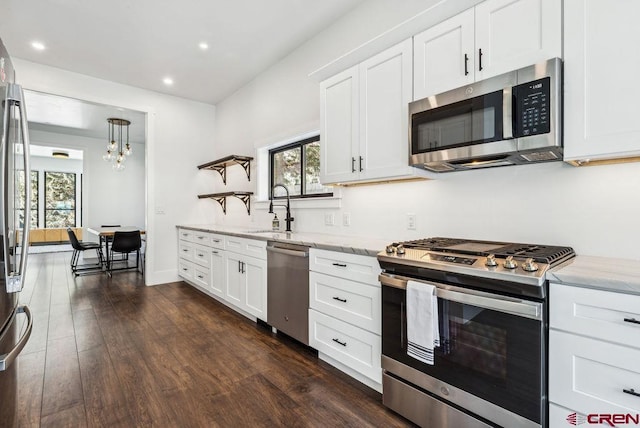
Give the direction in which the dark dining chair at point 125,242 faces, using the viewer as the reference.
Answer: facing away from the viewer

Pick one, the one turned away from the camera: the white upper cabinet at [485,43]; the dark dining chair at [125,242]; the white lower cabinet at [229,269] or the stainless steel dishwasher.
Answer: the dark dining chair

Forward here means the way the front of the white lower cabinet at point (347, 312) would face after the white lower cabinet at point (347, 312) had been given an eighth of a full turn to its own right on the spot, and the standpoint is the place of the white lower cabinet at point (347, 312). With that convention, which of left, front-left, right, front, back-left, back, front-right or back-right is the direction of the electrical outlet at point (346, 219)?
right

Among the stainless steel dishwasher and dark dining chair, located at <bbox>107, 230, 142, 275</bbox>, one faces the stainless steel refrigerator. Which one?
the stainless steel dishwasher

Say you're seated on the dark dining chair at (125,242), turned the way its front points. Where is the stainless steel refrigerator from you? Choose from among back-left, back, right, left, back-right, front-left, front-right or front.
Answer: back

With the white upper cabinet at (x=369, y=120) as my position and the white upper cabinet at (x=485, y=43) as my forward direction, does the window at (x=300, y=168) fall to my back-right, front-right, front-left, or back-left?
back-left

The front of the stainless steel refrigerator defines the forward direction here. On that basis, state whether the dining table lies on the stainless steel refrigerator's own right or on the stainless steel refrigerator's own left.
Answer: on the stainless steel refrigerator's own left

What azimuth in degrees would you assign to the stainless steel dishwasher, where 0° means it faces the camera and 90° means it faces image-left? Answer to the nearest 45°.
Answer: approximately 45°

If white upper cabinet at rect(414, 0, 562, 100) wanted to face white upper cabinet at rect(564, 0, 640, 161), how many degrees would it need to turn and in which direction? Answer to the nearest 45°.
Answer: approximately 135° to its left

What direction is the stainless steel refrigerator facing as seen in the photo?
to the viewer's right

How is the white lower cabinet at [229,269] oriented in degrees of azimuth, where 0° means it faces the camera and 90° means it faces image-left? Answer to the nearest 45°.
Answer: approximately 45°

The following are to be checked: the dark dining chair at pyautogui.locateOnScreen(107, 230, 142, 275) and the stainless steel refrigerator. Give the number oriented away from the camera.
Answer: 1
